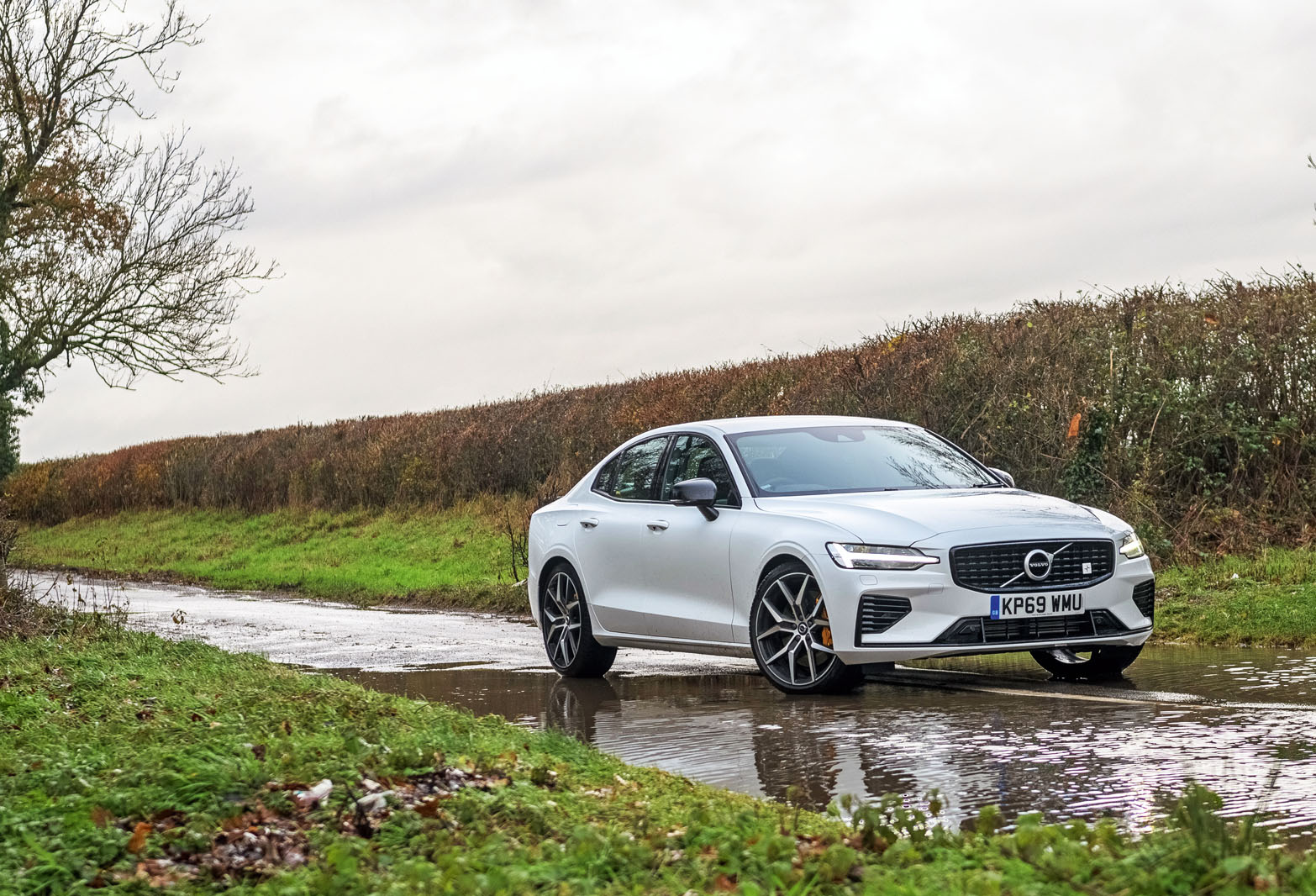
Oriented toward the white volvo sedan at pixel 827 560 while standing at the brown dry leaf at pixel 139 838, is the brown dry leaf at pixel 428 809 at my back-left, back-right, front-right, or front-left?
front-right

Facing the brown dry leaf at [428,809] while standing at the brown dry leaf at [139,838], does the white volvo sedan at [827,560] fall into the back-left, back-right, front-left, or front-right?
front-left

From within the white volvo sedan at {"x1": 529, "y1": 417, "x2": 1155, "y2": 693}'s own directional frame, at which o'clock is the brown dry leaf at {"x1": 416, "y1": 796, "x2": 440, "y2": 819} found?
The brown dry leaf is roughly at 2 o'clock from the white volvo sedan.

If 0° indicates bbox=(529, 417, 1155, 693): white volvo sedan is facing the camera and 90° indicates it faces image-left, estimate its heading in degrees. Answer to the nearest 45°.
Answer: approximately 315°

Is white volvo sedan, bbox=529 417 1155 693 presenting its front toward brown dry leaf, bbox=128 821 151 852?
no

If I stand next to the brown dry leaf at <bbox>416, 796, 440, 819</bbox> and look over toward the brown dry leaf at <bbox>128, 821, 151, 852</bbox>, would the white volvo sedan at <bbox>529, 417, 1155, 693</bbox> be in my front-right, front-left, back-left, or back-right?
back-right
